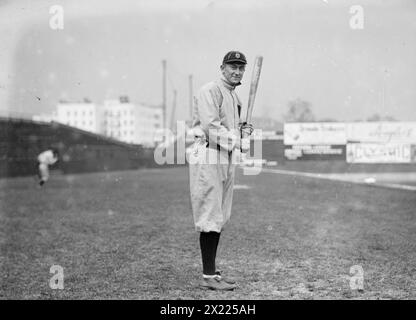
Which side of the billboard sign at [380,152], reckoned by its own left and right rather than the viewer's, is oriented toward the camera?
front

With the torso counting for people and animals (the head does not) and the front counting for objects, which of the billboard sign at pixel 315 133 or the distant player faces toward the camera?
the billboard sign

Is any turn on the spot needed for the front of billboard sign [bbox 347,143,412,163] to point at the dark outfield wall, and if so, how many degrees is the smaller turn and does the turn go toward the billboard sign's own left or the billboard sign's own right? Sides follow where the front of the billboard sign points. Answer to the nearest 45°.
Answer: approximately 45° to the billboard sign's own right

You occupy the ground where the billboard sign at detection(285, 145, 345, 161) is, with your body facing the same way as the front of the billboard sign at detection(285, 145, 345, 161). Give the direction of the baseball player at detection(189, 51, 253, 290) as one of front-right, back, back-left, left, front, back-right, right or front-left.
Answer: front

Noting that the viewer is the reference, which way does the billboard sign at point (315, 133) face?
facing the viewer

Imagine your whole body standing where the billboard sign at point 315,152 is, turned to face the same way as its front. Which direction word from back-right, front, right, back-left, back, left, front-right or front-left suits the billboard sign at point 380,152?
front-left

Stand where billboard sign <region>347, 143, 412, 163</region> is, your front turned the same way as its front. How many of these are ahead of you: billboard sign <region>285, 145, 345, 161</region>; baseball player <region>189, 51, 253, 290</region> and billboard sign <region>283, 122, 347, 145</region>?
1

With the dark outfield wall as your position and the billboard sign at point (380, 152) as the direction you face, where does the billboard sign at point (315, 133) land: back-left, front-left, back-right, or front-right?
front-left

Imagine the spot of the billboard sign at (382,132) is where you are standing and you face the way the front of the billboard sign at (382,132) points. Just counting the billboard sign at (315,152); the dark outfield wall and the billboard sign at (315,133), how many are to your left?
0

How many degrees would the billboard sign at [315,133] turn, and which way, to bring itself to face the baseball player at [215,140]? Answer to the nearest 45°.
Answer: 0° — it already faces them
